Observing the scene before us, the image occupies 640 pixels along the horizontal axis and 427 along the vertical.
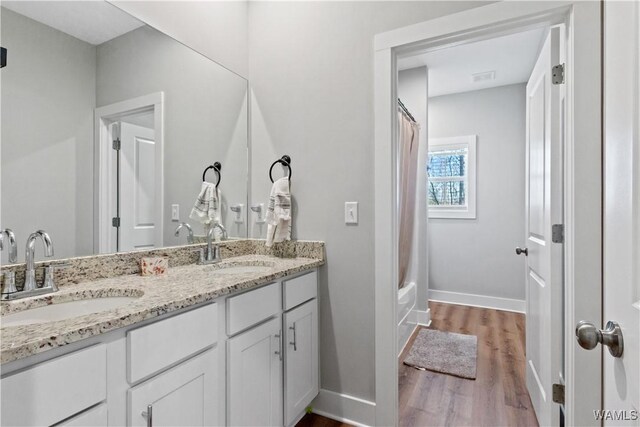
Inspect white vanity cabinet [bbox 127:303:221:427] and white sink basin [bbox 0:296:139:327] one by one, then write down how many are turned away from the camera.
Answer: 0

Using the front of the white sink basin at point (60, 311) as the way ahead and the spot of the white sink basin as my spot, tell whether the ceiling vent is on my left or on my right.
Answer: on my left

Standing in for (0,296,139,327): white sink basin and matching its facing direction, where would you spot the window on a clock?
The window is roughly at 10 o'clock from the white sink basin.

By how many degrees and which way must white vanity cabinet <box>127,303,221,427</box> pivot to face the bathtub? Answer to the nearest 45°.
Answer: approximately 90° to its left

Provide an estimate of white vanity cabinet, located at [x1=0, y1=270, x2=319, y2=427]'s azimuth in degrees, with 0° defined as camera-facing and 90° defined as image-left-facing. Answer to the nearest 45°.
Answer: approximately 315°

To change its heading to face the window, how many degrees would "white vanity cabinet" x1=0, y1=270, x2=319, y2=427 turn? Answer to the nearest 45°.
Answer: approximately 90° to its left

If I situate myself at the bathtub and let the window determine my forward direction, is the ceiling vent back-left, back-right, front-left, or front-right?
front-right

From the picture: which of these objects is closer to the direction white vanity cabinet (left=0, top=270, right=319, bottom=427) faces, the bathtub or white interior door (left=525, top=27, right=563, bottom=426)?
the white interior door

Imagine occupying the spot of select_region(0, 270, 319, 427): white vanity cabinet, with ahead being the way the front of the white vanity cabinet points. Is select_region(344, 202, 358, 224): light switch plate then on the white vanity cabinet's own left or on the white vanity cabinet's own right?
on the white vanity cabinet's own left

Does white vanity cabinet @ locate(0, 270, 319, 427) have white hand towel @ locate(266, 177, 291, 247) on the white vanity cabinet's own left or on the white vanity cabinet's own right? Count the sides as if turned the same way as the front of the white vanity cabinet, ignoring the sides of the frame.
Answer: on the white vanity cabinet's own left

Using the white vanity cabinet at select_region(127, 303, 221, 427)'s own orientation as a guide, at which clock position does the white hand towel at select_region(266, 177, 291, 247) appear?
The white hand towel is roughly at 9 o'clock from the white vanity cabinet.

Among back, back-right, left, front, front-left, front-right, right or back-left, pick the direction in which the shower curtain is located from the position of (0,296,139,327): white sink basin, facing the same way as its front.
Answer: front-left

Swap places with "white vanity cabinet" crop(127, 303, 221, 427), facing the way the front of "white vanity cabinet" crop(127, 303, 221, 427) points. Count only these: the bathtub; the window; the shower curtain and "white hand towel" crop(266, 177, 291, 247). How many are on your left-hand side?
4

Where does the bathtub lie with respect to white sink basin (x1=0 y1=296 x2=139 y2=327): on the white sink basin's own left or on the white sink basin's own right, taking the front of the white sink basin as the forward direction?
on the white sink basin's own left

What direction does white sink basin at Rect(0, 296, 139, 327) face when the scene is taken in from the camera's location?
facing the viewer and to the right of the viewer
